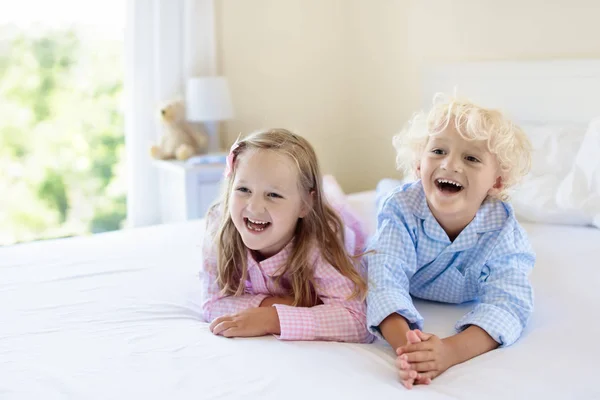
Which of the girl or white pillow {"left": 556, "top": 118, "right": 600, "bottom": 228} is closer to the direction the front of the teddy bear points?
the girl

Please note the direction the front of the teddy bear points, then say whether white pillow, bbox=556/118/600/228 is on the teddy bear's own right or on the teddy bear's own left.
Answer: on the teddy bear's own left

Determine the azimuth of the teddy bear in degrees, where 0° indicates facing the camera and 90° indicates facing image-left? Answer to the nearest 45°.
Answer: approximately 45°

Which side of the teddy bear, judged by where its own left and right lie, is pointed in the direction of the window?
front

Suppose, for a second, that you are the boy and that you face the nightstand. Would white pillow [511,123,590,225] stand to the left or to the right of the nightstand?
right

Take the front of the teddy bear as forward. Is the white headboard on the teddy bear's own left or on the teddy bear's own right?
on the teddy bear's own left

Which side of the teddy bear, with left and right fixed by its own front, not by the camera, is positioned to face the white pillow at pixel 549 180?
left

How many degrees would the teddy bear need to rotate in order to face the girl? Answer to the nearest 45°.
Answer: approximately 45° to its left

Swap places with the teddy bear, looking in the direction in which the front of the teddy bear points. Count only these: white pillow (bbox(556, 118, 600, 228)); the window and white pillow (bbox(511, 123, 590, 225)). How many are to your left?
2

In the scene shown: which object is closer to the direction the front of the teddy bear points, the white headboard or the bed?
the bed

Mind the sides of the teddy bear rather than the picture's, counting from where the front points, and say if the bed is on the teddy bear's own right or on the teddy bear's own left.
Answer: on the teddy bear's own left
